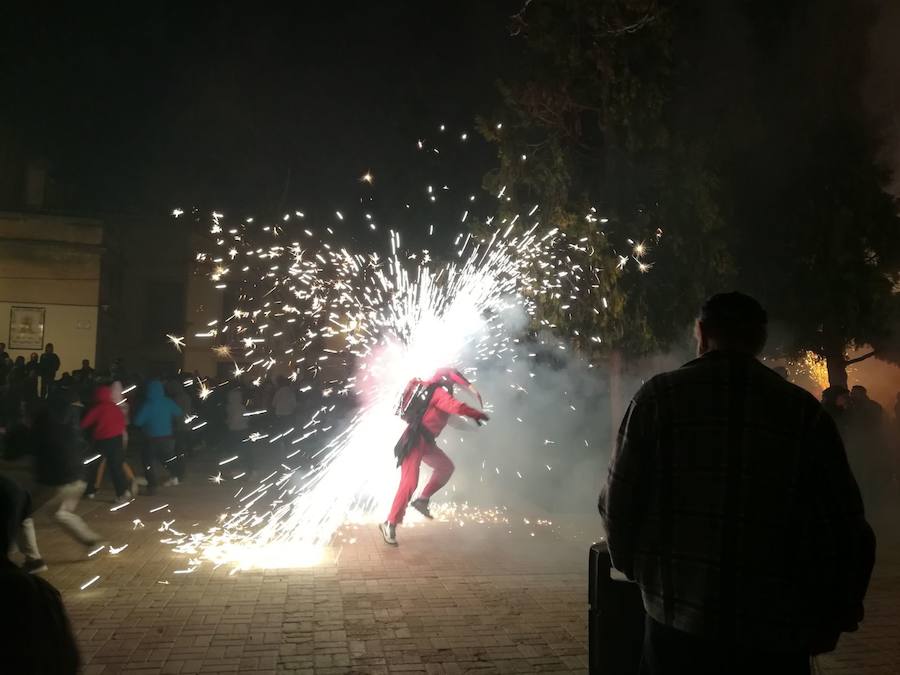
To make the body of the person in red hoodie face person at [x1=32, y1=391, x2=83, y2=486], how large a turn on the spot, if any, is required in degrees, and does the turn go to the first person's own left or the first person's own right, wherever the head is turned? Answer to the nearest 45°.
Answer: approximately 135° to the first person's own left

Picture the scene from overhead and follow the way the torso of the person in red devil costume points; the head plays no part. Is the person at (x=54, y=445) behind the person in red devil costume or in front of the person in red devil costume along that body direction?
behind

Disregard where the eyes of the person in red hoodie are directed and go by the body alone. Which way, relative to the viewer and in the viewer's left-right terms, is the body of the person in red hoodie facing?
facing away from the viewer and to the left of the viewer

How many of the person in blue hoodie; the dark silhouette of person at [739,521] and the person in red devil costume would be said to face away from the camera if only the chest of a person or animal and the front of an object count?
2

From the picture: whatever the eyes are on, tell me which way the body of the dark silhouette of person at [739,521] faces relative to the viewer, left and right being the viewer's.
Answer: facing away from the viewer

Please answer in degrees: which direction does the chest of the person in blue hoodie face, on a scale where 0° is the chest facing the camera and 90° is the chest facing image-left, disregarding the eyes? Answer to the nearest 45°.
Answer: approximately 180°

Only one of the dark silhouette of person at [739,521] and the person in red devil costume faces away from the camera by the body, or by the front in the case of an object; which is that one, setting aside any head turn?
the dark silhouette of person

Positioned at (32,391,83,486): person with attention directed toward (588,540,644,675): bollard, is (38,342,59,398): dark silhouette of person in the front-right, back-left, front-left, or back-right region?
back-left

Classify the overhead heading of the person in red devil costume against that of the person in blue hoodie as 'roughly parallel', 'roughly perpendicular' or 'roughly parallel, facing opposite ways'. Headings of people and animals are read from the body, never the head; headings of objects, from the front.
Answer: roughly perpendicular

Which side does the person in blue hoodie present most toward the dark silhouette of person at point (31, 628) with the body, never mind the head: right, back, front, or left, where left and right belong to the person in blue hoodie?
back

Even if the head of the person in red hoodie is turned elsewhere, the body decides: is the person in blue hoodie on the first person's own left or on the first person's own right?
on the first person's own right

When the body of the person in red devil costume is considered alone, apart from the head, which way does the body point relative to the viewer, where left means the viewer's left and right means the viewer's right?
facing to the right of the viewer

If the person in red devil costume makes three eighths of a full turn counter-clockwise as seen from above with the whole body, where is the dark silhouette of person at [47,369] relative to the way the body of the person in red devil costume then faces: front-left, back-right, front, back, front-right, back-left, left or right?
front
